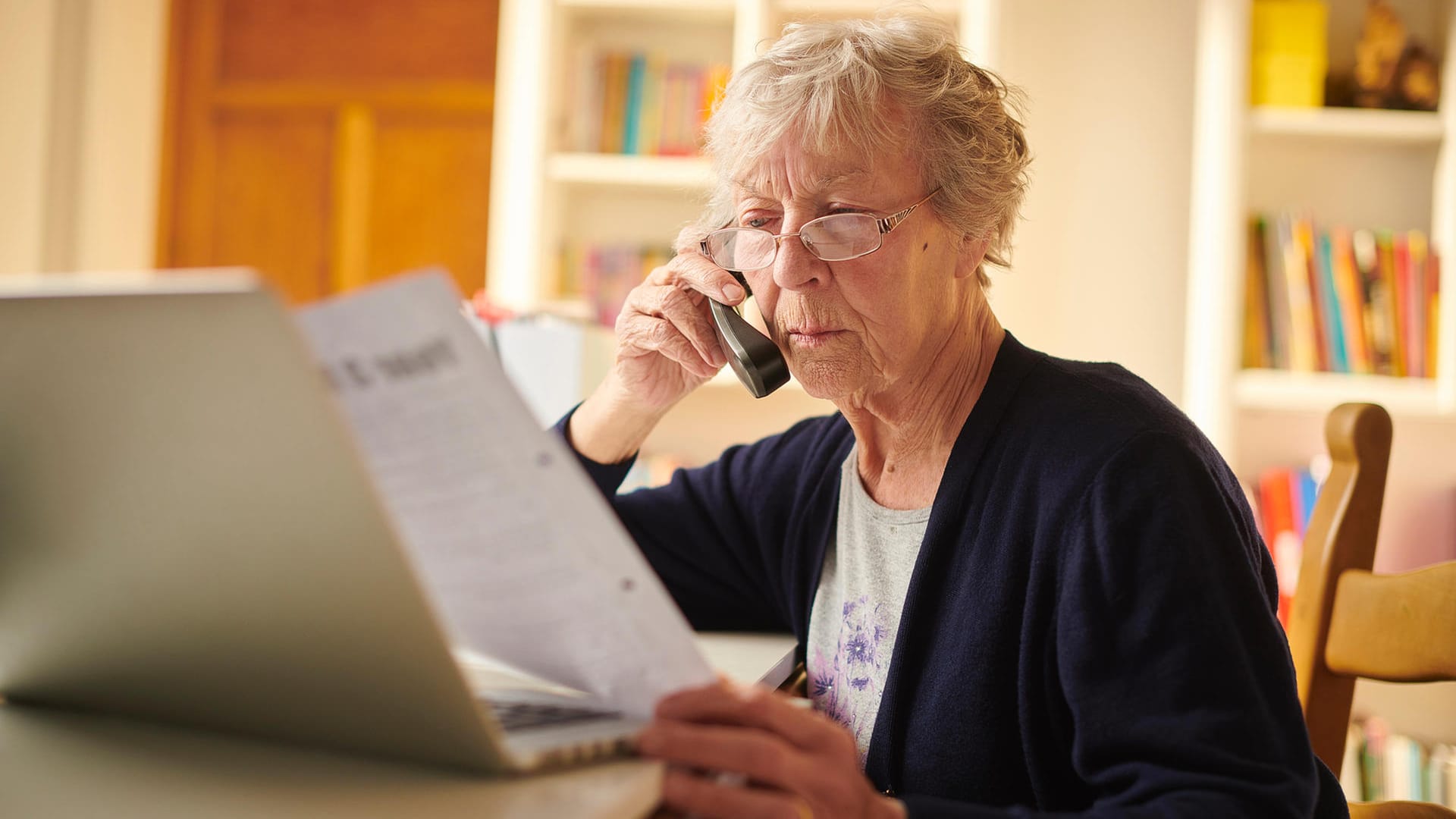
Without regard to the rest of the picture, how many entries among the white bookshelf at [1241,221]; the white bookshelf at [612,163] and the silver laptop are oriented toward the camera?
2

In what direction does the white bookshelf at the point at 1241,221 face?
toward the camera

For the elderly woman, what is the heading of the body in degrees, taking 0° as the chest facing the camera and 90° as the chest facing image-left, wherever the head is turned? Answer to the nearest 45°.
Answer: approximately 45°

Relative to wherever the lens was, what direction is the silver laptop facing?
facing away from the viewer and to the right of the viewer

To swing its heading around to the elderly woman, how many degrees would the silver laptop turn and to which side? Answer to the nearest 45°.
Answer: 0° — it already faces them

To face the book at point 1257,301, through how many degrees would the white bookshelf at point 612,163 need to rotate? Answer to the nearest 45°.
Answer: approximately 90° to its left

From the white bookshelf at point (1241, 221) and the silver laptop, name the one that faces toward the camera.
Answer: the white bookshelf

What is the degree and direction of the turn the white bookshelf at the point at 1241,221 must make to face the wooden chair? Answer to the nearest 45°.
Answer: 0° — it already faces it

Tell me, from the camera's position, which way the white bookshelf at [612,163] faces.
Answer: facing the viewer

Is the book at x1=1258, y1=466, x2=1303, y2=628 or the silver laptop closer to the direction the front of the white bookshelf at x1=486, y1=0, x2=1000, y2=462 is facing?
the silver laptop

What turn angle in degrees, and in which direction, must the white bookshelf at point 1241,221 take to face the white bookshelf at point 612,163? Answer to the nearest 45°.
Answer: approximately 90° to its right

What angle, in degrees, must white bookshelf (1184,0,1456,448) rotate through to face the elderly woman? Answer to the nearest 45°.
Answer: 0° — it already faces them

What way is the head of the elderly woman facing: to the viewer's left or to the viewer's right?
to the viewer's left

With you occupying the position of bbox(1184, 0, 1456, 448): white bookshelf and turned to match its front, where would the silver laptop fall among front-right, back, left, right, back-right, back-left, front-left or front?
front

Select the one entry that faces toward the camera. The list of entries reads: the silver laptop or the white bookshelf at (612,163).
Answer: the white bookshelf

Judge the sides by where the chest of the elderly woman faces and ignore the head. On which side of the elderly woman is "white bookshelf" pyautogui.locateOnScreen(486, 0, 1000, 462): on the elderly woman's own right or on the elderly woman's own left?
on the elderly woman's own right
